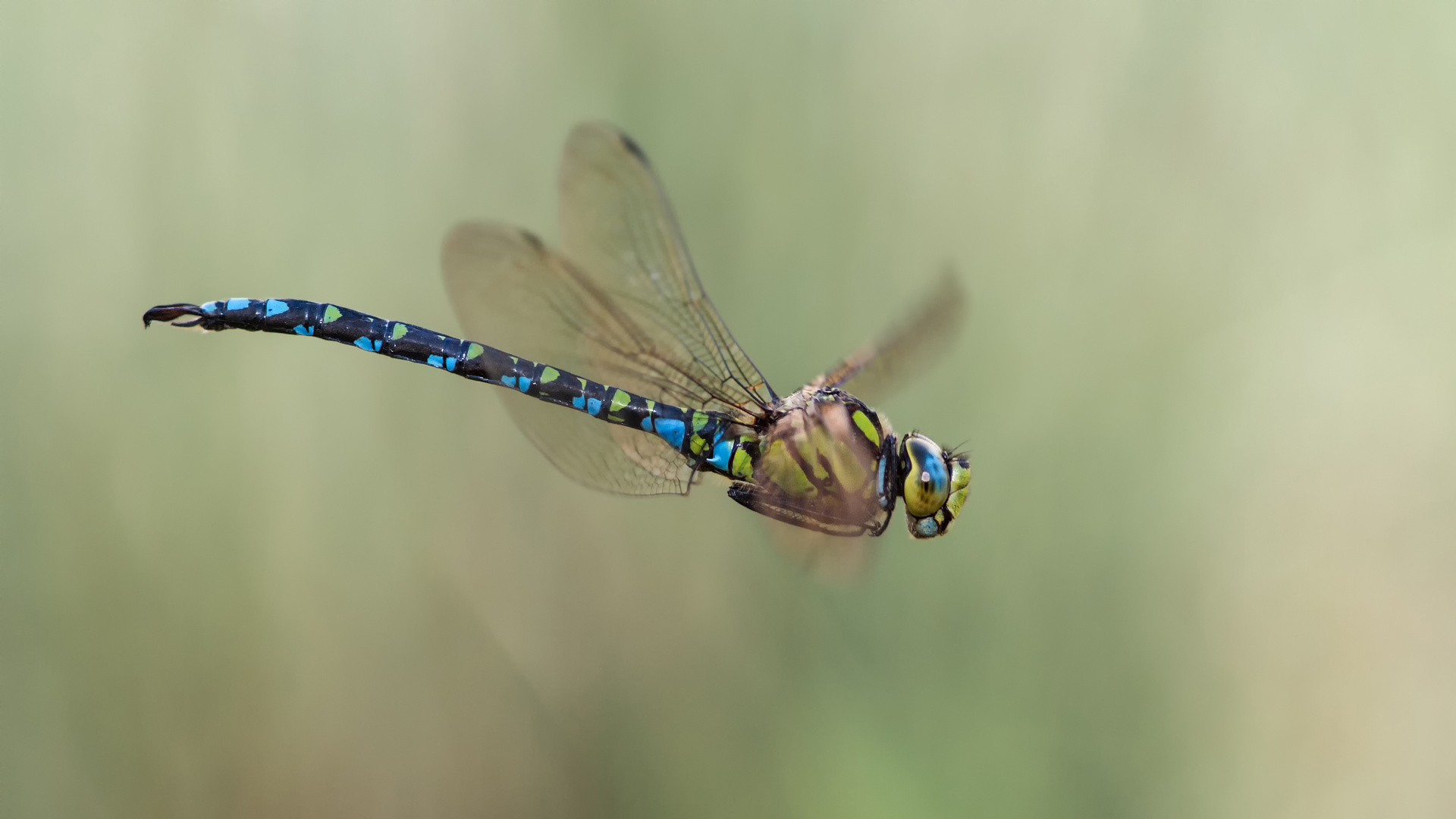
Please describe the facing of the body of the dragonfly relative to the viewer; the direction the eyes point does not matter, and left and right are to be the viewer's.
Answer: facing to the right of the viewer
